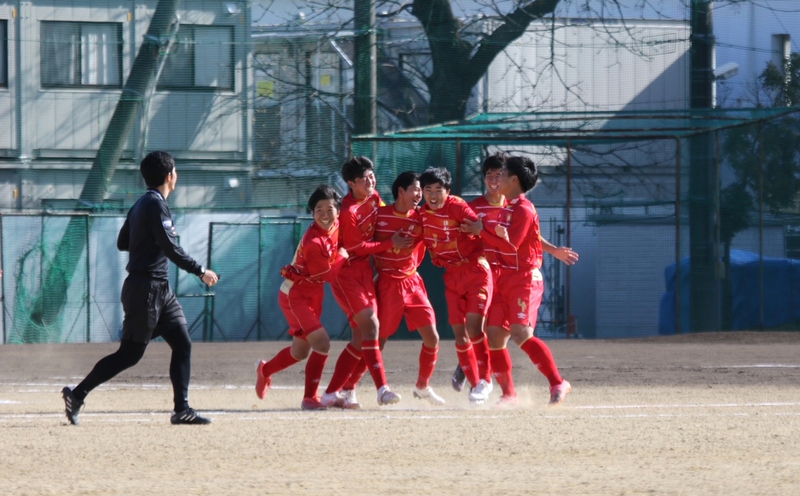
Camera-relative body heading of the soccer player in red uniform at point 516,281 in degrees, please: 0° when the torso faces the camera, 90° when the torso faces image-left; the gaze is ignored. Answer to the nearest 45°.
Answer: approximately 90°

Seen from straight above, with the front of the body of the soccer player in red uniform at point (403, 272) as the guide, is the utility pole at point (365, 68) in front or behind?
behind

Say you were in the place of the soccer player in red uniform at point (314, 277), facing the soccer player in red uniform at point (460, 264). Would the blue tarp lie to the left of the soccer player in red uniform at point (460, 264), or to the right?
left

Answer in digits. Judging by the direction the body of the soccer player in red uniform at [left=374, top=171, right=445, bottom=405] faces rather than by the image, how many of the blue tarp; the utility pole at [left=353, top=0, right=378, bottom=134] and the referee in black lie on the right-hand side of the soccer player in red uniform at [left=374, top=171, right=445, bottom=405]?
1

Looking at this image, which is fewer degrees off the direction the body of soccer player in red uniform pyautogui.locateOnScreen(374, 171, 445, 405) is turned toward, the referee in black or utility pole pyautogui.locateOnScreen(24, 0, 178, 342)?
the referee in black

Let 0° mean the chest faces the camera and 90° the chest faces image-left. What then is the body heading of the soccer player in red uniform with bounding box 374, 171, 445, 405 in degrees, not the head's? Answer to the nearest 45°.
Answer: approximately 315°

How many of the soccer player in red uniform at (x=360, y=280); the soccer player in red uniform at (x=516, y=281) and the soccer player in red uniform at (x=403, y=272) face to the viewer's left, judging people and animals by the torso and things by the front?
1

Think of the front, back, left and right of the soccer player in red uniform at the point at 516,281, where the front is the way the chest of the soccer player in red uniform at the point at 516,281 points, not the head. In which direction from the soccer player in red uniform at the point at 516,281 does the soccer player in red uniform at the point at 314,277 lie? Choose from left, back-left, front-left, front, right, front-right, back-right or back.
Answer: front

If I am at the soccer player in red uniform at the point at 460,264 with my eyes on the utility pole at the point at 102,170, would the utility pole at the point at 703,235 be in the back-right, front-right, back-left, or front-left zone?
front-right

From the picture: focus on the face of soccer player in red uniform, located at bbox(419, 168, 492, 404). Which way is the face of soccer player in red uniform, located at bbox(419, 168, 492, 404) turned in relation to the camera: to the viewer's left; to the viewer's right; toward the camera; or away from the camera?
toward the camera

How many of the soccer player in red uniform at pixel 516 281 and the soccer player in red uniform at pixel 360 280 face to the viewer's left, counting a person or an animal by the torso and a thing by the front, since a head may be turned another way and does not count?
1

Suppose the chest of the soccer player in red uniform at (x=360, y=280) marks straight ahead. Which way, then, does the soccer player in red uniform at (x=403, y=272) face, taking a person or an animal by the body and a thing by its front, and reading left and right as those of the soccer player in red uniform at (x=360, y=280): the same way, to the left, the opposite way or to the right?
the same way

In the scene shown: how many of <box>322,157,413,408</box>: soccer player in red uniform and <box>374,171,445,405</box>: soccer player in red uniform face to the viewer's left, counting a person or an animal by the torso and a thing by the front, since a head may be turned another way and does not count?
0
